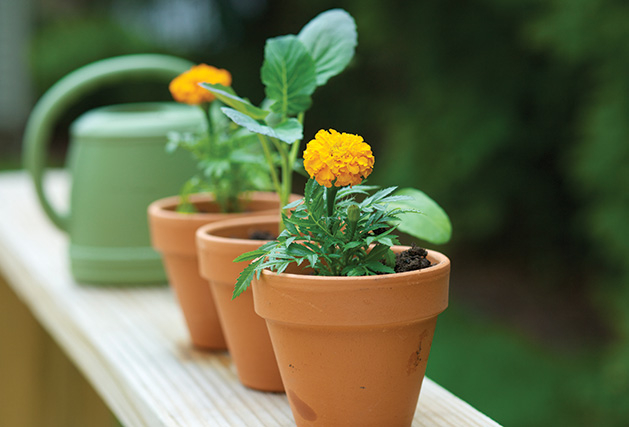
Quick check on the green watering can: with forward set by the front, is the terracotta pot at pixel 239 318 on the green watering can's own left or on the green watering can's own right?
on the green watering can's own right

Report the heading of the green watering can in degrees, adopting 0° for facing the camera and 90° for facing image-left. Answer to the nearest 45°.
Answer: approximately 270°

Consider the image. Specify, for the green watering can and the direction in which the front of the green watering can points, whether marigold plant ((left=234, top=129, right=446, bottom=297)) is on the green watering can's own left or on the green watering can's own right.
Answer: on the green watering can's own right

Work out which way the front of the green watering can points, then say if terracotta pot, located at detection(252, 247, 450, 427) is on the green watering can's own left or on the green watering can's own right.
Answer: on the green watering can's own right
